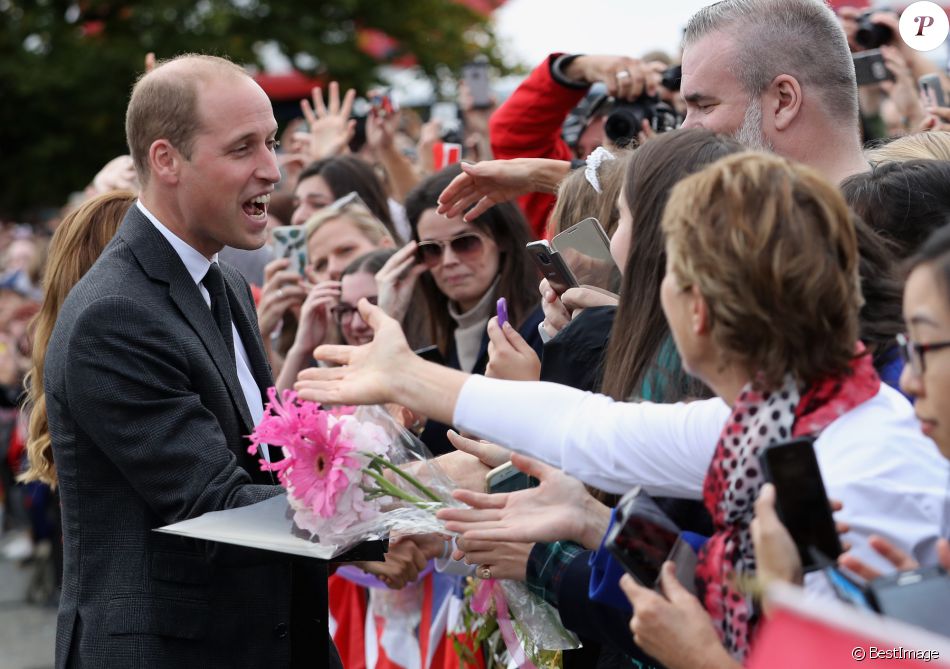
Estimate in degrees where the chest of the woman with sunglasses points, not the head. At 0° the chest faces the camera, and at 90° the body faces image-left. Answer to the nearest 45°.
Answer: approximately 45°

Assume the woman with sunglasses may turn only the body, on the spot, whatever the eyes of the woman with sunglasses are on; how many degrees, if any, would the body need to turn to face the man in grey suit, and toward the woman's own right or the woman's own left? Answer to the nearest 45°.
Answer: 0° — they already face them
